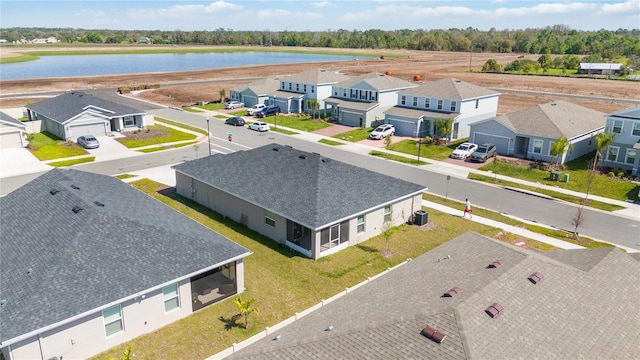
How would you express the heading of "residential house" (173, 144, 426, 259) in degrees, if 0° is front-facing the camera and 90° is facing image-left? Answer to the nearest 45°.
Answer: approximately 135°

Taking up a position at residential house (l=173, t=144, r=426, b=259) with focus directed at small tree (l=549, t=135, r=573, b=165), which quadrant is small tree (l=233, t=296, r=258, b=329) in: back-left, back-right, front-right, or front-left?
back-right

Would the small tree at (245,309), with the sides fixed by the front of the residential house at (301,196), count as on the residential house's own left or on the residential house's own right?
on the residential house's own left

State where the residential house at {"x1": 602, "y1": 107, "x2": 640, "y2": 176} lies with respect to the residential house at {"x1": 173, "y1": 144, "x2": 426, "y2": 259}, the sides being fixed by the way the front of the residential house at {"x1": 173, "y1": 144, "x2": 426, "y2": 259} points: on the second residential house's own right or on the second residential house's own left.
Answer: on the second residential house's own right

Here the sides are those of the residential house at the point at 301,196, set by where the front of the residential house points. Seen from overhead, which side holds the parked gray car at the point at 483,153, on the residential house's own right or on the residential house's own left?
on the residential house's own right

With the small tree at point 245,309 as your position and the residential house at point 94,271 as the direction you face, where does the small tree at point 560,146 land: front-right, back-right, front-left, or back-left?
back-right

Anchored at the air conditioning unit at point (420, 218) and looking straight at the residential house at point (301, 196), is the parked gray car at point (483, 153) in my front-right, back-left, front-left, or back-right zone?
back-right

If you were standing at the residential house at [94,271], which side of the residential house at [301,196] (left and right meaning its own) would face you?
left

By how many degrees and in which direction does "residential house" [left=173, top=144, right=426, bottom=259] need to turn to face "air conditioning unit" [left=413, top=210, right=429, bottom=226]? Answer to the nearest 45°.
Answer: approximately 135° to its right

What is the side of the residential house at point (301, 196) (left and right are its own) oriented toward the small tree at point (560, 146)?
right
